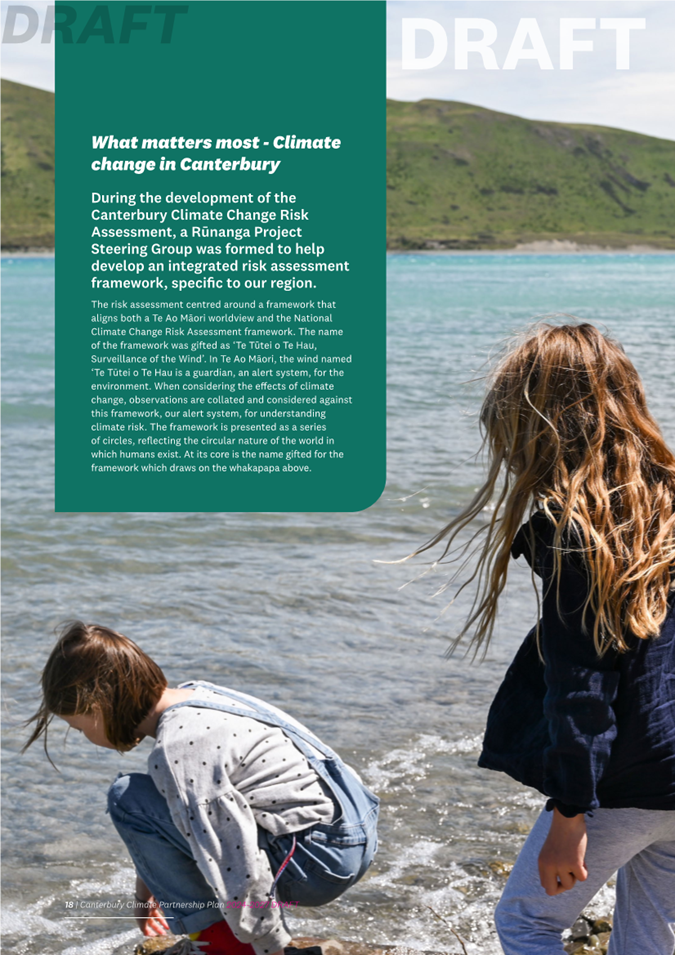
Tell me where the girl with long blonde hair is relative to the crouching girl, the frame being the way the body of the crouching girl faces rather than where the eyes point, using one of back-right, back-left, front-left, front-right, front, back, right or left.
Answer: back-left

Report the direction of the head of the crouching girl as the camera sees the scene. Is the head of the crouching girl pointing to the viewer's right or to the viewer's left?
to the viewer's left

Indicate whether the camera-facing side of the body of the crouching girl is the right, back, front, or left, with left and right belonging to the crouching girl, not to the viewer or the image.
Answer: left
